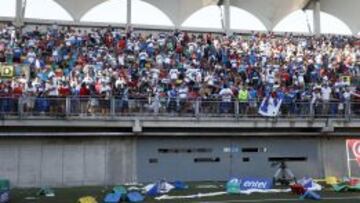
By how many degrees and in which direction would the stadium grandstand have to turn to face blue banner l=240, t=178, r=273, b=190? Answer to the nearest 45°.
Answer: approximately 45° to its left

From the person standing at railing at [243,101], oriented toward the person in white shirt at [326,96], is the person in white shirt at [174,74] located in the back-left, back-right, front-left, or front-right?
back-left

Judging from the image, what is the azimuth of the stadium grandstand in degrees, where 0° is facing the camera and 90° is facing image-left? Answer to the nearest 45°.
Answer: approximately 0°
